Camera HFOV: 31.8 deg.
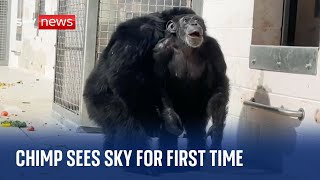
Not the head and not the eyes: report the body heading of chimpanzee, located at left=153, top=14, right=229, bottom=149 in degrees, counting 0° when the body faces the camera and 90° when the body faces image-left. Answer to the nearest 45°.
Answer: approximately 0°

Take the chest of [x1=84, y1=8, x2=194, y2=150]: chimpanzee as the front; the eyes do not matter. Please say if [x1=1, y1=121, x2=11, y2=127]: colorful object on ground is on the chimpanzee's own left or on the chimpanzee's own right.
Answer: on the chimpanzee's own left

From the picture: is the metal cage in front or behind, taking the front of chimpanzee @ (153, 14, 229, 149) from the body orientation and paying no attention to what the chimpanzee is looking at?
behind

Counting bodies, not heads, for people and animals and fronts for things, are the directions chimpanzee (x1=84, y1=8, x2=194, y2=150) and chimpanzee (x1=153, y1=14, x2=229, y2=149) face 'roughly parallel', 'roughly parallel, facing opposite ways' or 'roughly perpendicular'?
roughly perpendicular

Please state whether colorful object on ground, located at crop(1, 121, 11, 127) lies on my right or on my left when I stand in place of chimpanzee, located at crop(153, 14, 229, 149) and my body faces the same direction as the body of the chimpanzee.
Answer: on my right
